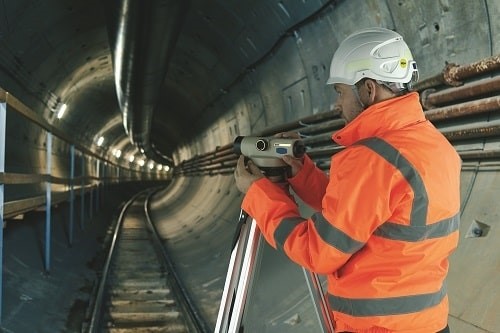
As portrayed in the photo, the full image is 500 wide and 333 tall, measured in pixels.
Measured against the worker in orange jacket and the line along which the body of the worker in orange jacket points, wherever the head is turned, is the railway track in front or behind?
in front

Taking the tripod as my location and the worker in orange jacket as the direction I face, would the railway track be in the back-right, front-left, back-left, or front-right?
back-left

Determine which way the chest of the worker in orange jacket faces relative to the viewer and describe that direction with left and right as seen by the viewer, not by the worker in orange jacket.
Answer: facing away from the viewer and to the left of the viewer

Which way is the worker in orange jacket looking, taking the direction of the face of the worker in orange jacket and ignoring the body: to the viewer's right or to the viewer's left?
to the viewer's left

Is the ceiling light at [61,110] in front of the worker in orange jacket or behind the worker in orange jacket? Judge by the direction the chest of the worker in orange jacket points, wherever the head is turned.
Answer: in front
